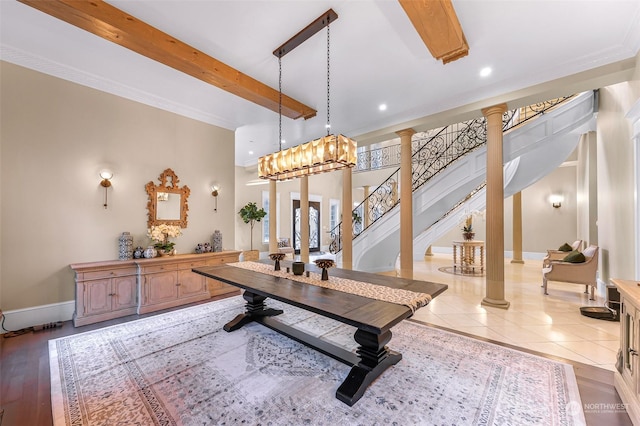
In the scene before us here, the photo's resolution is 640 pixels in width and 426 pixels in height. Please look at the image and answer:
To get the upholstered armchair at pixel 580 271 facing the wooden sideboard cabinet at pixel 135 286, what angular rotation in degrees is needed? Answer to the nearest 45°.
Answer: approximately 45° to its left

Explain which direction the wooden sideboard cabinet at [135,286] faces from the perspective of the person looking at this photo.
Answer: facing the viewer and to the right of the viewer

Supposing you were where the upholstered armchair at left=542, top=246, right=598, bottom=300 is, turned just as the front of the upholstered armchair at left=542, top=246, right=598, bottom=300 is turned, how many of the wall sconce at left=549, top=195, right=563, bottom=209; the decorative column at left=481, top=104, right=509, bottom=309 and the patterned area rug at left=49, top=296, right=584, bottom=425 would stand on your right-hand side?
1

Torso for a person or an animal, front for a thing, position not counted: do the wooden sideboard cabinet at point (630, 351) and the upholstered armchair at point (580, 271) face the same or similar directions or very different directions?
same or similar directions

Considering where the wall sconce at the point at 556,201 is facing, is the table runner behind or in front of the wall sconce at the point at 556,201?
in front

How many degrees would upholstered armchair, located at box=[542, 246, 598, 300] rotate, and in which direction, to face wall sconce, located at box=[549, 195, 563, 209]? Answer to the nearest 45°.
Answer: approximately 90° to its right

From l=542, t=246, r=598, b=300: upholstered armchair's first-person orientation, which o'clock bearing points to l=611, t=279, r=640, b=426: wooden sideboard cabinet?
The wooden sideboard cabinet is roughly at 9 o'clock from the upholstered armchair.

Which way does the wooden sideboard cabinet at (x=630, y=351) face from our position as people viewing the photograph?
facing to the left of the viewer

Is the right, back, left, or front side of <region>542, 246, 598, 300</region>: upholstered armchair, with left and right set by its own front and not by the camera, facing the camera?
left

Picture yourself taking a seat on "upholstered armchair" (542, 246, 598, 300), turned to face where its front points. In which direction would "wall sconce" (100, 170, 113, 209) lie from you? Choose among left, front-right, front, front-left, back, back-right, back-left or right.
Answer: front-left

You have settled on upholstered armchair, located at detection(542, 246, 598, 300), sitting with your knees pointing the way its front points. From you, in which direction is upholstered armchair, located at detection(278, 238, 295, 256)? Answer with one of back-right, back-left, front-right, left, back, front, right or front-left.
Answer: front

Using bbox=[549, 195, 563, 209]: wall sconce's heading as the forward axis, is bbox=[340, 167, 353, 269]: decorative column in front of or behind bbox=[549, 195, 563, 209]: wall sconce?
in front

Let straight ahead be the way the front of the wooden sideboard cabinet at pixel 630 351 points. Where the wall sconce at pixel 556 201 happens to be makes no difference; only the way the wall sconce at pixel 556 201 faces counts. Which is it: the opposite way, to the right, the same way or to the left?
to the left

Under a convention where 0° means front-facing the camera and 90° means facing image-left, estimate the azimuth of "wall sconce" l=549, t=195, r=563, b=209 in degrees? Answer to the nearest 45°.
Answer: approximately 0°

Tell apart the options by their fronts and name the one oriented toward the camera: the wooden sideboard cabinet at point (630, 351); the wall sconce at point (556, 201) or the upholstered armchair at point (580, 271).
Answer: the wall sconce

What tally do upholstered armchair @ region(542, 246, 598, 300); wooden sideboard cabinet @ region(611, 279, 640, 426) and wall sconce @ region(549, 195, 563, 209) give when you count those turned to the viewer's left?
2

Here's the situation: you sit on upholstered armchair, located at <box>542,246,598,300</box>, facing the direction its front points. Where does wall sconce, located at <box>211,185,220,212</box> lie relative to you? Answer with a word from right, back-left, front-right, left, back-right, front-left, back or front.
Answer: front-left

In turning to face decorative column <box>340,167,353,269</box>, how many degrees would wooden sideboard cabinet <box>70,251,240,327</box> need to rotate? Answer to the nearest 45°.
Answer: approximately 45° to its left

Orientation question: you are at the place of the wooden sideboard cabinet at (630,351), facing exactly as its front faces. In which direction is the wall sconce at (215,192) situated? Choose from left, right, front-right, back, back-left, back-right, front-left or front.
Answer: front
